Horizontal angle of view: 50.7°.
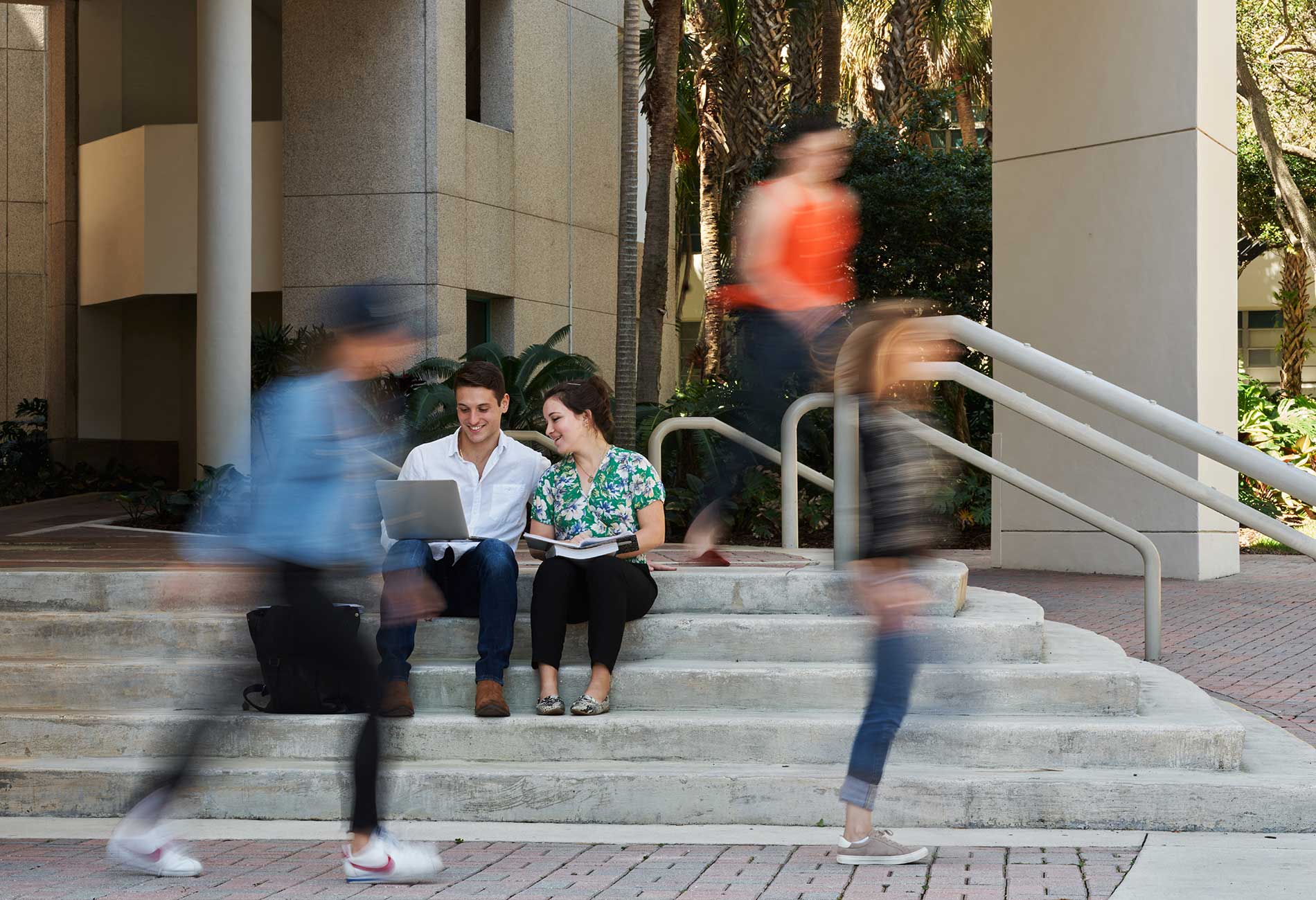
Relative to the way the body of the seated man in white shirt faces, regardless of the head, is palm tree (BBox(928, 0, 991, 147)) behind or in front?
behind

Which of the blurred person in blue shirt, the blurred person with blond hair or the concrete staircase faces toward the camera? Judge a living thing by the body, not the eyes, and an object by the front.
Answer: the concrete staircase

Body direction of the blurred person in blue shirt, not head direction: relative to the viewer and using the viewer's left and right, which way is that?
facing to the right of the viewer

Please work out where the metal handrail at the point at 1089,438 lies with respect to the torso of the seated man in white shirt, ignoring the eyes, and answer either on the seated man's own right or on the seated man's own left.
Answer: on the seated man's own left

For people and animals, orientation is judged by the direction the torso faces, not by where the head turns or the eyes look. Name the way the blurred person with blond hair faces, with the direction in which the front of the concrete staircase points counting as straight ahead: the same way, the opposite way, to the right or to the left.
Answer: to the left

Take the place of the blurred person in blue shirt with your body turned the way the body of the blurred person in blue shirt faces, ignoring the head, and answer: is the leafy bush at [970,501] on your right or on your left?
on your left

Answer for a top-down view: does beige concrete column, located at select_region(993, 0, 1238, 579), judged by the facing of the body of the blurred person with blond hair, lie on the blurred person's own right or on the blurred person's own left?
on the blurred person's own left

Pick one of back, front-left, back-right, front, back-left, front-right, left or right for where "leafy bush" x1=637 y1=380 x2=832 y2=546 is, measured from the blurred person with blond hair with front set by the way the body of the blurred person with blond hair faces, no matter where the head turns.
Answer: left

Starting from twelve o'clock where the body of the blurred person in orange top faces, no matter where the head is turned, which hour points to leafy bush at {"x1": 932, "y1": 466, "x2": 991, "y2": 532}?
The leafy bush is roughly at 8 o'clock from the blurred person in orange top.

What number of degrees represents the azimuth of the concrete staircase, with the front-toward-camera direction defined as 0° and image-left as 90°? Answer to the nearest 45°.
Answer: approximately 0°

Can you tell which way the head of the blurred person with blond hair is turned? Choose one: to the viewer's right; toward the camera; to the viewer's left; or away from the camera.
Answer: to the viewer's right

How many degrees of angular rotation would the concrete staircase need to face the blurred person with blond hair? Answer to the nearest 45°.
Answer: approximately 45° to its left

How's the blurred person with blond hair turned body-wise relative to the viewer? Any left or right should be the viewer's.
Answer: facing to the right of the viewer
